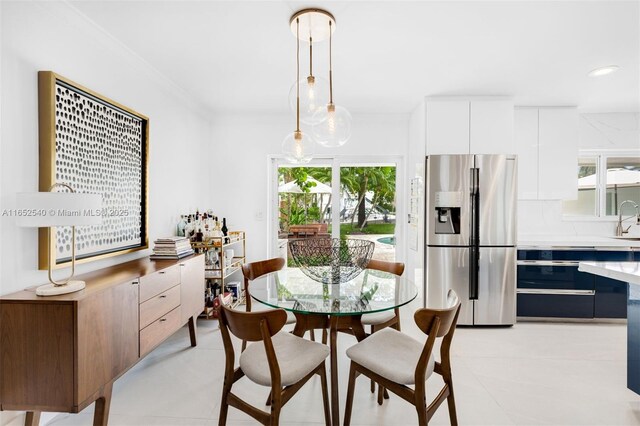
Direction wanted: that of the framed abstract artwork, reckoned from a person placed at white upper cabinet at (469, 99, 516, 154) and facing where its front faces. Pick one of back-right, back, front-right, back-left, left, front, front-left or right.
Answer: front-right

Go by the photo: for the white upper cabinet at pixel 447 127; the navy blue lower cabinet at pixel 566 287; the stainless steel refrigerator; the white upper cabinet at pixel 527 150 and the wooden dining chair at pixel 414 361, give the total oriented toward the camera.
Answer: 4

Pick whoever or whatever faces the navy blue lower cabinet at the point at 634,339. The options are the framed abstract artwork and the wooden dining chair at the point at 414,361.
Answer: the framed abstract artwork

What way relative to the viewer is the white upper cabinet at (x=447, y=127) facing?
toward the camera

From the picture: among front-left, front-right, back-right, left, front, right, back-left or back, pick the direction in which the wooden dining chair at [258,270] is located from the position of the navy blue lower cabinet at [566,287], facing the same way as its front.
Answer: front-right

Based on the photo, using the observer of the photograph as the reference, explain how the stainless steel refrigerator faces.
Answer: facing the viewer

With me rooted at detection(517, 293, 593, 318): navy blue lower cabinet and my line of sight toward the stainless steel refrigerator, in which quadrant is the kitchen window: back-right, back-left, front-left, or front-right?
back-right

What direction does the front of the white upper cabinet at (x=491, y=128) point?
toward the camera

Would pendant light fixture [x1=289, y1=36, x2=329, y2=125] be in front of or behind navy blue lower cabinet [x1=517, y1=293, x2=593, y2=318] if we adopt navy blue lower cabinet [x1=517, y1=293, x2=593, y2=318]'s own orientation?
in front

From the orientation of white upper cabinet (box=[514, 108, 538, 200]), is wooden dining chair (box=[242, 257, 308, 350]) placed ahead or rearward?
ahead

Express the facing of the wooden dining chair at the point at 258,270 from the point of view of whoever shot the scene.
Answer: facing the viewer and to the right of the viewer

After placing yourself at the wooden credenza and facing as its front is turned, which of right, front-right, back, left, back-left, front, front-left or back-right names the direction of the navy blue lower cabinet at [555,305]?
front-left

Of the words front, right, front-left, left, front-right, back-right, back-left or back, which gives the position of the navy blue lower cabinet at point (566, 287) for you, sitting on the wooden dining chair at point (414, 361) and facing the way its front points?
right
